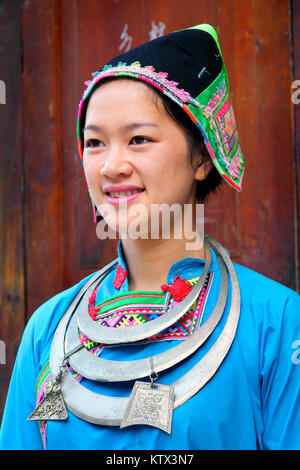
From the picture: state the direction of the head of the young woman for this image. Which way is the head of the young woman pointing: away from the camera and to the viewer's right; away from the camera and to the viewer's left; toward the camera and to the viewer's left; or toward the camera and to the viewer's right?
toward the camera and to the viewer's left
